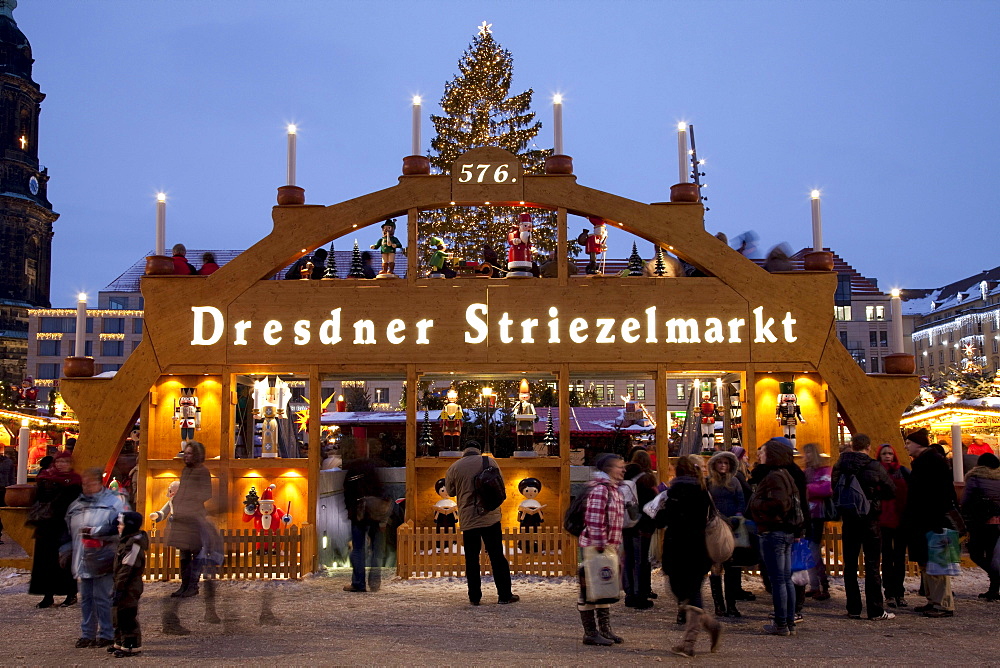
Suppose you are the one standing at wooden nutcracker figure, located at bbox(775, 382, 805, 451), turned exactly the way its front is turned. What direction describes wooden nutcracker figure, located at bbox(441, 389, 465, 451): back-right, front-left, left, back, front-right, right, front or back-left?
right

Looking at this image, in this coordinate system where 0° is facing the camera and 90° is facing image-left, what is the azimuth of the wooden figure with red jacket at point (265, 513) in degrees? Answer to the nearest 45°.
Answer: approximately 0°

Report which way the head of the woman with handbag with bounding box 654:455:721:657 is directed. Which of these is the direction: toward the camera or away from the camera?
away from the camera

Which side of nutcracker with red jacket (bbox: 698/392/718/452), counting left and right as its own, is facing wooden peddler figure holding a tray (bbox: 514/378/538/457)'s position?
right

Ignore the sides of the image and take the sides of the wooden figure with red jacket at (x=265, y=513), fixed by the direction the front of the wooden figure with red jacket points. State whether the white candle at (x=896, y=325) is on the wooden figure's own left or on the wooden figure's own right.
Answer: on the wooden figure's own left

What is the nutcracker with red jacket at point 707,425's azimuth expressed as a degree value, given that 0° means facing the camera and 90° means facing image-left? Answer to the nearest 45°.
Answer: approximately 0°

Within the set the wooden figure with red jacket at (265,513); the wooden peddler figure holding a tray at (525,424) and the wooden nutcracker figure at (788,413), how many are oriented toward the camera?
3

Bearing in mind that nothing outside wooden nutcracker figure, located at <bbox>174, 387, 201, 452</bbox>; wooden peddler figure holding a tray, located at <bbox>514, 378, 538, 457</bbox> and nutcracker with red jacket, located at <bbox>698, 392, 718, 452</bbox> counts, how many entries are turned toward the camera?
3

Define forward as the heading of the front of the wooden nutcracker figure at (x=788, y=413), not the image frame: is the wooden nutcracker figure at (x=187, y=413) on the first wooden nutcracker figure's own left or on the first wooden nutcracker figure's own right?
on the first wooden nutcracker figure's own right
